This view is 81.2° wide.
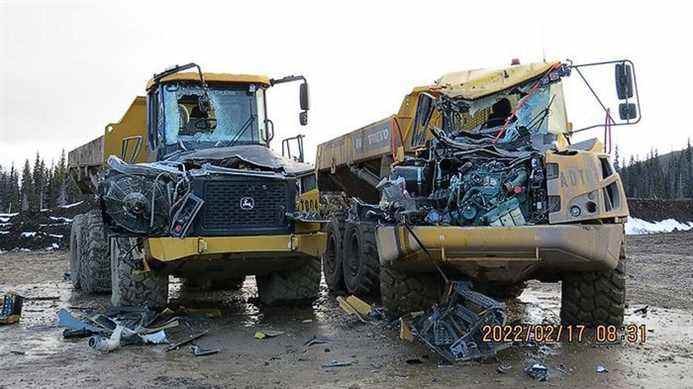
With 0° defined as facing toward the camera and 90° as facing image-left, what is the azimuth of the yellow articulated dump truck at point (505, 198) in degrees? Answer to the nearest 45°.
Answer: approximately 315°

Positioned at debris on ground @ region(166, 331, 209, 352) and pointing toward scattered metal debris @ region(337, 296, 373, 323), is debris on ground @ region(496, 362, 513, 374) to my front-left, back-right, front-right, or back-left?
front-right

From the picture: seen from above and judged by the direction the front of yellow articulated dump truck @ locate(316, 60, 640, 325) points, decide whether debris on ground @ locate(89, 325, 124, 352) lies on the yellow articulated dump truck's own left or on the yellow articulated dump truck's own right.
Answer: on the yellow articulated dump truck's own right

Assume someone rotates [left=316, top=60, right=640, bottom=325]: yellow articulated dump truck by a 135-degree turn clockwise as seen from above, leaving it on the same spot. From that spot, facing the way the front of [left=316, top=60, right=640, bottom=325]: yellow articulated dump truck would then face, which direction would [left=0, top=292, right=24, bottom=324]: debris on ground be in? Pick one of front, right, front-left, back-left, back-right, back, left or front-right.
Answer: front

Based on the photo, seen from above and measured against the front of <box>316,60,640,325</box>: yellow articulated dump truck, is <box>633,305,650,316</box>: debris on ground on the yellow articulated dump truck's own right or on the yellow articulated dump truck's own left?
on the yellow articulated dump truck's own left

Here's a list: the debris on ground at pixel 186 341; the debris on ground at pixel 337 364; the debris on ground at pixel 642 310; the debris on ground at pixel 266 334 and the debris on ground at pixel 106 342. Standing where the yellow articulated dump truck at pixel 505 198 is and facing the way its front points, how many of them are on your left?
1
